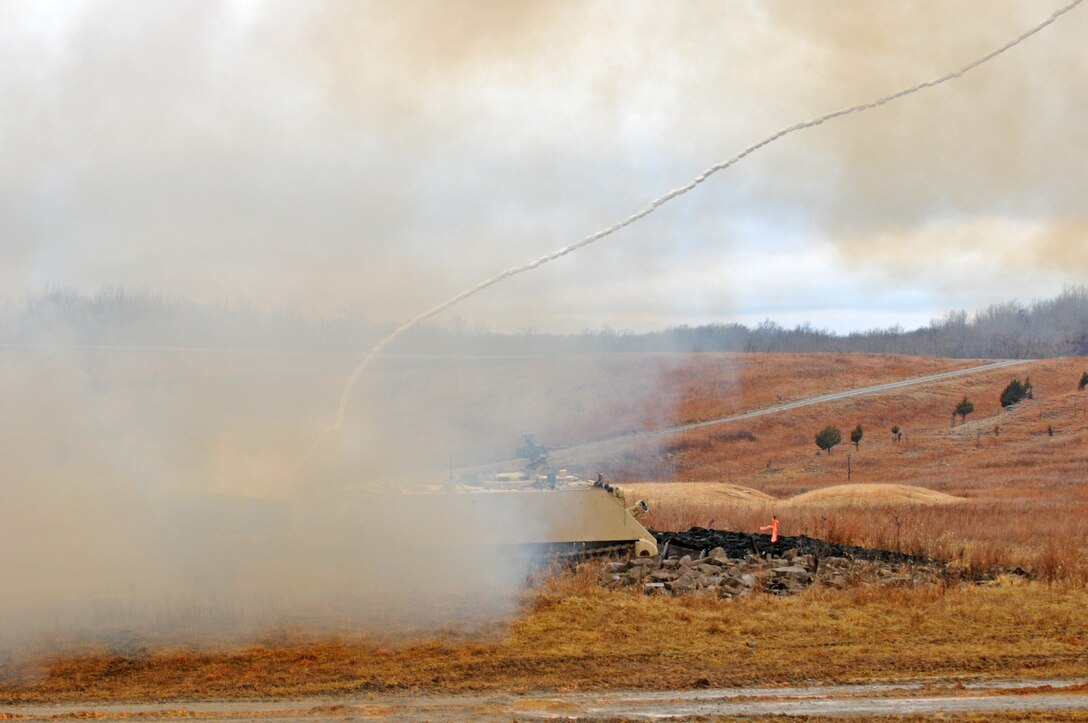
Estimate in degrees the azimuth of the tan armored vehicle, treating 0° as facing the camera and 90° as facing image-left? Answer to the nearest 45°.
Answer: approximately 270°

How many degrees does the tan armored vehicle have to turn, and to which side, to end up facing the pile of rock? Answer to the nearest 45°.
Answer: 0° — it already faces it
